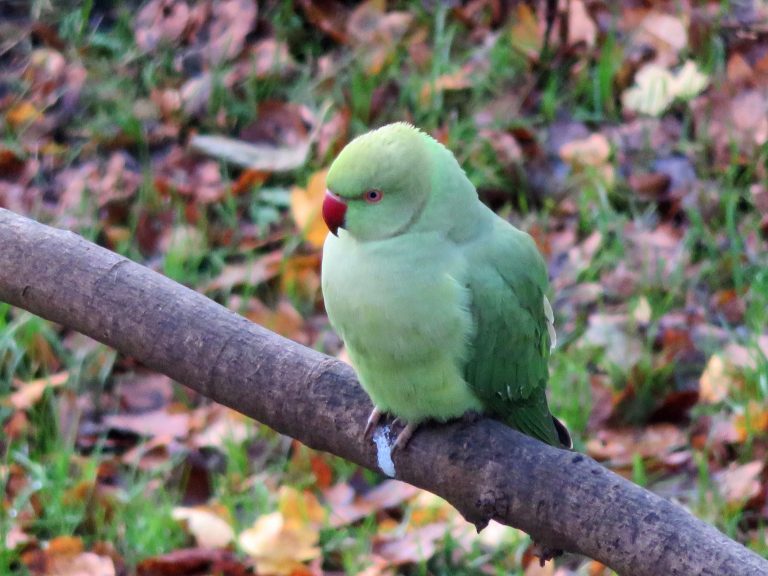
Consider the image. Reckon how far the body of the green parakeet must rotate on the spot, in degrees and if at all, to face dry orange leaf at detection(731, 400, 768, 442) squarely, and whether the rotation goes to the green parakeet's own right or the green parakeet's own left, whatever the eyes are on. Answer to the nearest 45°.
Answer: approximately 180°

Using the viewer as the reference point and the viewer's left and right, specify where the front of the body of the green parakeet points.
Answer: facing the viewer and to the left of the viewer

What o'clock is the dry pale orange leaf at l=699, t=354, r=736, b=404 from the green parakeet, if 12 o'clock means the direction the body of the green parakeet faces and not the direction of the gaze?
The dry pale orange leaf is roughly at 6 o'clock from the green parakeet.

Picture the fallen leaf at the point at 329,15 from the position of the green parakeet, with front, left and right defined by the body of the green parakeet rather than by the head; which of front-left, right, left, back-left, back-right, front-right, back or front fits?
back-right

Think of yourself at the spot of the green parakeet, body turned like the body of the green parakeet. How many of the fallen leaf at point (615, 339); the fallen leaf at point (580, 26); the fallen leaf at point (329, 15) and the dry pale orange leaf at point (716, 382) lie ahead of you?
0

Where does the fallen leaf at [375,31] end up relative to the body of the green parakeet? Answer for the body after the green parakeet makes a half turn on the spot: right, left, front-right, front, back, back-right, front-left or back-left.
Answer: front-left

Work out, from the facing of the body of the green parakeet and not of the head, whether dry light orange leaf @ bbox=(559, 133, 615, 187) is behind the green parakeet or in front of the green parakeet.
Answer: behind

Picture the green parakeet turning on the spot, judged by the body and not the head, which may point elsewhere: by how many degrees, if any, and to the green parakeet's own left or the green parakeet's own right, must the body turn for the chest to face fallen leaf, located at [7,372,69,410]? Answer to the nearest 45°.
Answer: approximately 90° to the green parakeet's own right

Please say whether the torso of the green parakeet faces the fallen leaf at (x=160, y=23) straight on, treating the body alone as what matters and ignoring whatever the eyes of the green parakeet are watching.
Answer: no

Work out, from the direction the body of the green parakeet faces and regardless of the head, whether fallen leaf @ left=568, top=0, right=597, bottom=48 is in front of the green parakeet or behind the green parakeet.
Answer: behind

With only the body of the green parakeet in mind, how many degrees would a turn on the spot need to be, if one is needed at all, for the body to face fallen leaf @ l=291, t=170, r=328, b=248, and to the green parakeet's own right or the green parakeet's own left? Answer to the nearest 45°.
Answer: approximately 135° to the green parakeet's own right

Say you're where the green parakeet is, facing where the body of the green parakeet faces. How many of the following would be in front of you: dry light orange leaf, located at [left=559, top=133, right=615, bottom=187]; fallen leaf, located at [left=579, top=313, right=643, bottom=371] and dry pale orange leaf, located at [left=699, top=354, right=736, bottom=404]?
0

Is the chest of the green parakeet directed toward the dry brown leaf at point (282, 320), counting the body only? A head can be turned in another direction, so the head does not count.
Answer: no

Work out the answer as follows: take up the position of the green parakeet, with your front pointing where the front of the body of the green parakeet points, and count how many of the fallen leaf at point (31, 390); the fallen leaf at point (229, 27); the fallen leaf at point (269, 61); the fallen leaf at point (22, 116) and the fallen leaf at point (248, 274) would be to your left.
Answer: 0
